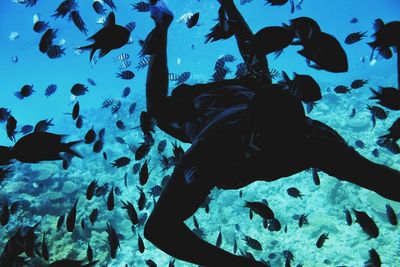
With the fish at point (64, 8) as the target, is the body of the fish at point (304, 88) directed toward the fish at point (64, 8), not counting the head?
no

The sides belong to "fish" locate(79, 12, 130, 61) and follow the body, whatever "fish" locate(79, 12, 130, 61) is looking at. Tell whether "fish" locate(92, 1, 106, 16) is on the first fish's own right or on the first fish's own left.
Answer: on the first fish's own left

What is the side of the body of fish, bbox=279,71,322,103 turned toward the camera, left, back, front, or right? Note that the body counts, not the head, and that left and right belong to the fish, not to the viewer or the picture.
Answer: right

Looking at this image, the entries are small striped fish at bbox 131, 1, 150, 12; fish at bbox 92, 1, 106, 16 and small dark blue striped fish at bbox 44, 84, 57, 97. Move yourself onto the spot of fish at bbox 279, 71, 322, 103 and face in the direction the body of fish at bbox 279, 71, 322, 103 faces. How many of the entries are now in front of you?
0

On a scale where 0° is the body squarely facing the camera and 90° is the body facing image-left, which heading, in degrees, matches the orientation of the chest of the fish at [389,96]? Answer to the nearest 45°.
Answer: approximately 270°

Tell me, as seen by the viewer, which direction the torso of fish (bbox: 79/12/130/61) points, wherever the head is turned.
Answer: to the viewer's right

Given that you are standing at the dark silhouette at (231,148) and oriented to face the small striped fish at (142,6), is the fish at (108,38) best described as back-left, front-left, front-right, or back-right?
front-left

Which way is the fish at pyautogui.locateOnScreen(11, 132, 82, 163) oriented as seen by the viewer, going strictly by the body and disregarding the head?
to the viewer's left

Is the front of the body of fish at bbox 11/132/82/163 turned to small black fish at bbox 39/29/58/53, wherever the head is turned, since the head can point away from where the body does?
no

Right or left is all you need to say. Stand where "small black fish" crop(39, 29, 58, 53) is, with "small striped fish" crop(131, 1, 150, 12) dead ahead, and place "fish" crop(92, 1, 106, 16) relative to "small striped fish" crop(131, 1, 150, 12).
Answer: left
